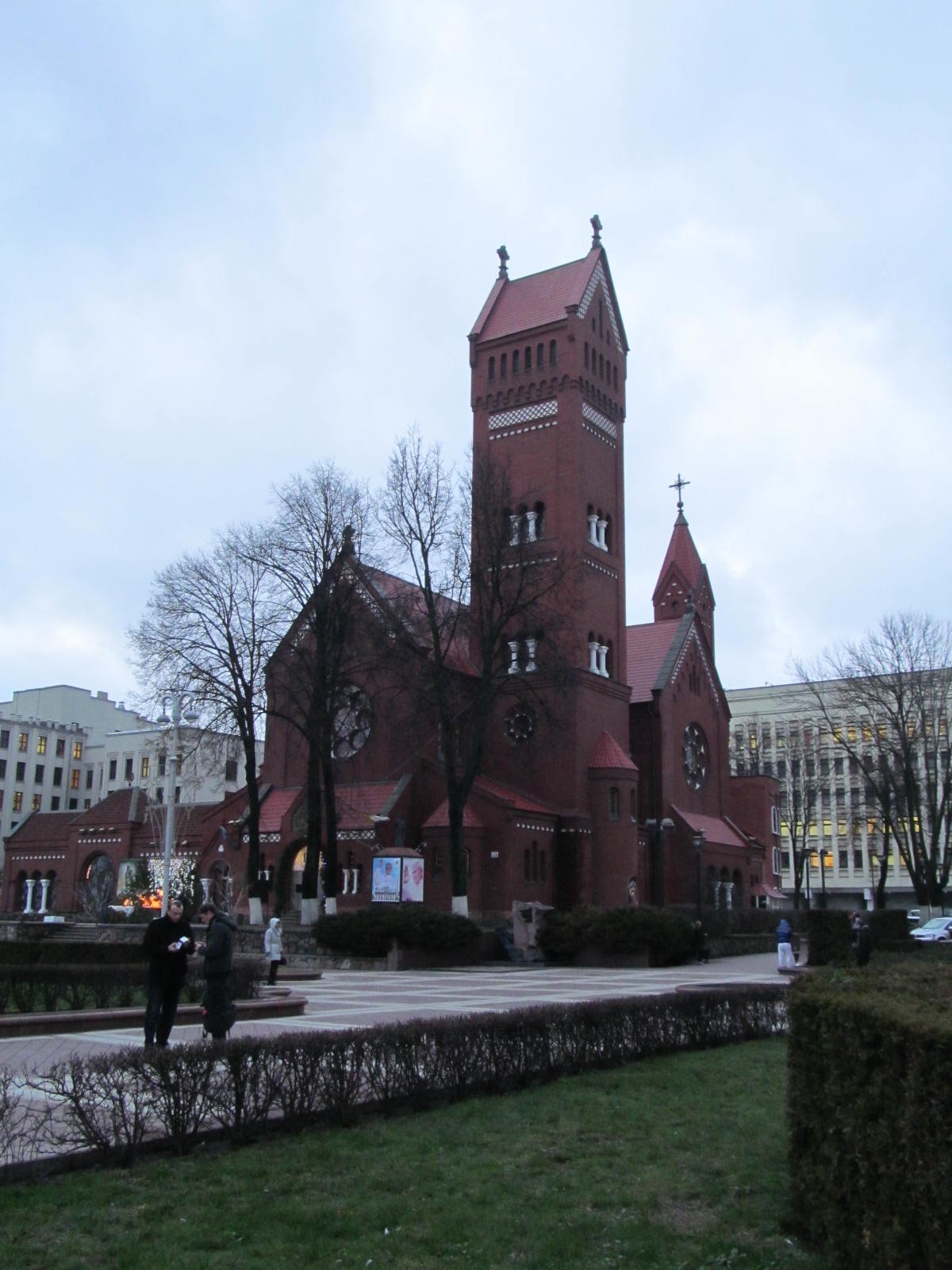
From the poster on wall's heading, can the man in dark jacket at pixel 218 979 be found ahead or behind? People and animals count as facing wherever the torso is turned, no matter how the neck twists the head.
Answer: ahead

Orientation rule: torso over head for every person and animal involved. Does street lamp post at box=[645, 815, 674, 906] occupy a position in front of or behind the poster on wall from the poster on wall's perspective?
behind

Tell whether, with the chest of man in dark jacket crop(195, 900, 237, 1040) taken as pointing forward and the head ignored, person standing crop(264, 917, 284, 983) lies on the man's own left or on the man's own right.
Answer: on the man's own right

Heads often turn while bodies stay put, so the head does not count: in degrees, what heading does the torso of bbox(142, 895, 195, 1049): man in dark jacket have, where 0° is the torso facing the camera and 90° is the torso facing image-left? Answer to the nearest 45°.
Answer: approximately 315°

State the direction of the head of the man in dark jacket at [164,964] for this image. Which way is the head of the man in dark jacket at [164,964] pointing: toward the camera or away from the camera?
toward the camera

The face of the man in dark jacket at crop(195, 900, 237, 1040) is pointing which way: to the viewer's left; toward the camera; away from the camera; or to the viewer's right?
to the viewer's left

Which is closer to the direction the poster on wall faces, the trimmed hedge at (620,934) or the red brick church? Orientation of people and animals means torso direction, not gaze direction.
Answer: the trimmed hedge

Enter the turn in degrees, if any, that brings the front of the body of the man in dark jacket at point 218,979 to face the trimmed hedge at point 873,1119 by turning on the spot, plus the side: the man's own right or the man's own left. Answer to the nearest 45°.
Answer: approximately 135° to the man's own left

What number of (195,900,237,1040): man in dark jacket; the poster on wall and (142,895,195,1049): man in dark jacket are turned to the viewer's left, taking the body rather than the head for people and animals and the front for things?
1

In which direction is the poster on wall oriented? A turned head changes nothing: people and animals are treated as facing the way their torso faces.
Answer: toward the camera

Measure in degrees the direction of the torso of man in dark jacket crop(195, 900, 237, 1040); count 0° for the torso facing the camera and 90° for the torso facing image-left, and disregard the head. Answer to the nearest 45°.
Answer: approximately 90°

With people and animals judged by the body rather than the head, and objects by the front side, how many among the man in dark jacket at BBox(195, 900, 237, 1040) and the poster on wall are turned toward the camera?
1

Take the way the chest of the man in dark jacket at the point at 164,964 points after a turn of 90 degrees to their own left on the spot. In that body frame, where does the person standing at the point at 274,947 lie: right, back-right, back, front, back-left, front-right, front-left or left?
front-left

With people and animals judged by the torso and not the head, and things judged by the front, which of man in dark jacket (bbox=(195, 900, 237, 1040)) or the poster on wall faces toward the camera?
the poster on wall

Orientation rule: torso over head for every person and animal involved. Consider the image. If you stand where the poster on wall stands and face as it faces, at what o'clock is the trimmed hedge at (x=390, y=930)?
The trimmed hedge is roughly at 12 o'clock from the poster on wall.

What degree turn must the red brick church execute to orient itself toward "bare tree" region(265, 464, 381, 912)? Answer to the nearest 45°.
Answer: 0° — it already faces it
